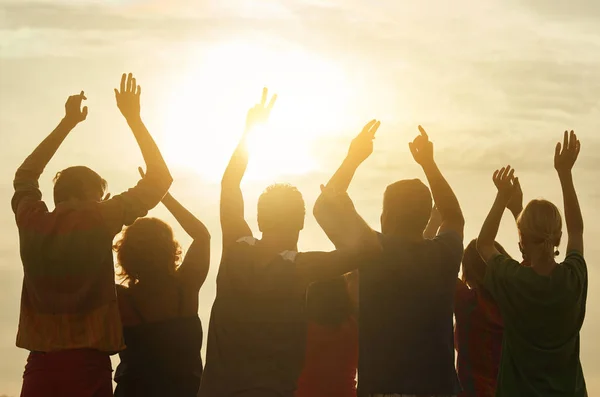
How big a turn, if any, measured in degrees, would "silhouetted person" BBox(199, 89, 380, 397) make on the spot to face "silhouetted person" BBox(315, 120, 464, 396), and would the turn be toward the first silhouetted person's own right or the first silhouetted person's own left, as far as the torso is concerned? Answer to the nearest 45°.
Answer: approximately 90° to the first silhouetted person's own right

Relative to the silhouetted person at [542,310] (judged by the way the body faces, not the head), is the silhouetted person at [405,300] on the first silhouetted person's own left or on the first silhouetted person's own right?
on the first silhouetted person's own left

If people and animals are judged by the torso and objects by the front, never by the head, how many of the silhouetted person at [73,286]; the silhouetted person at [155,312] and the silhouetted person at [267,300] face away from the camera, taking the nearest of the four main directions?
3

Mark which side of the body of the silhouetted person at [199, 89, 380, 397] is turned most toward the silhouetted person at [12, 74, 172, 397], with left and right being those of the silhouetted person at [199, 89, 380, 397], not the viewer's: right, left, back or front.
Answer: left

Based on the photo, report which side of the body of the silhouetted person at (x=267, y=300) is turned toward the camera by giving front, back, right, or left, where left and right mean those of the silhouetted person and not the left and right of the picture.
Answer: back

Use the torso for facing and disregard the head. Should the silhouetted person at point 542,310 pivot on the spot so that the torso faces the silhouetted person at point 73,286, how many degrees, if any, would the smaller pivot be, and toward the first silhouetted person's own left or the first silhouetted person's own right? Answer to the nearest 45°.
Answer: approximately 90° to the first silhouetted person's own left

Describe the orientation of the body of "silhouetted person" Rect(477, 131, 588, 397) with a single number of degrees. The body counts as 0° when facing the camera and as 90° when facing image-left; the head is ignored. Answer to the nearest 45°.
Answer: approximately 180°

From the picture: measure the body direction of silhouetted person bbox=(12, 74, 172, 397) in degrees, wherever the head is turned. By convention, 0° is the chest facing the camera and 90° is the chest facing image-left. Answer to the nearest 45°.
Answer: approximately 180°

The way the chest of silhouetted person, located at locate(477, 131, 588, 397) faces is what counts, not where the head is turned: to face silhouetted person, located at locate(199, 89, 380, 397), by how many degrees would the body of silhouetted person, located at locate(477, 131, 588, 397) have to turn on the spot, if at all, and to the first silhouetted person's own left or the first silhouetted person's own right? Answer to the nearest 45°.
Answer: approximately 135° to the first silhouetted person's own left

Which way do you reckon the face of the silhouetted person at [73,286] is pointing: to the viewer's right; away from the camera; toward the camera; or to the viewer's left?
away from the camera

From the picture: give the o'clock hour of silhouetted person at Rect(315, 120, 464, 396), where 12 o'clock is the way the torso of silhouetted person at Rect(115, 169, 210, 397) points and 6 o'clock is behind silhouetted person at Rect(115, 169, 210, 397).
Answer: silhouetted person at Rect(315, 120, 464, 396) is roughly at 4 o'clock from silhouetted person at Rect(115, 169, 210, 397).

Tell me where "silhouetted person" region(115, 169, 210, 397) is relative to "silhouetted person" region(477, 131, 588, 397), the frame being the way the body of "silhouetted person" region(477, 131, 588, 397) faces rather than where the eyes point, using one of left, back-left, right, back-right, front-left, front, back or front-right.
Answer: left

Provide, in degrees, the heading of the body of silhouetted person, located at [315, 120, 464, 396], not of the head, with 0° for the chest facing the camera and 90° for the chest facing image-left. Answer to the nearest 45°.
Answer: approximately 180°

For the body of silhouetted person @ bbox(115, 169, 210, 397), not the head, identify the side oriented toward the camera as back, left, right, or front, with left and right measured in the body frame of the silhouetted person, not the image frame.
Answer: back
